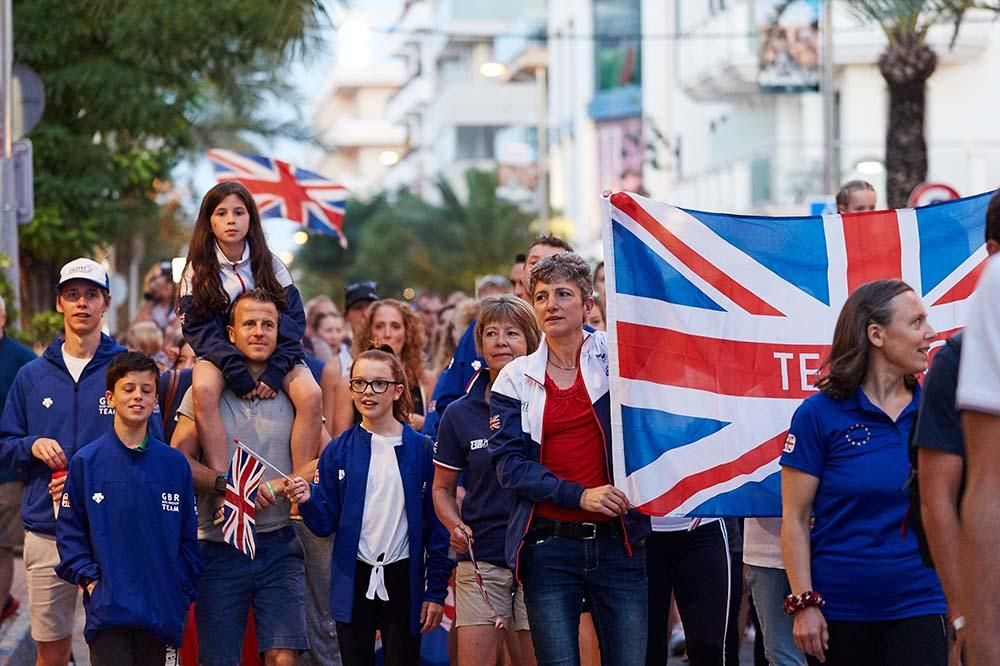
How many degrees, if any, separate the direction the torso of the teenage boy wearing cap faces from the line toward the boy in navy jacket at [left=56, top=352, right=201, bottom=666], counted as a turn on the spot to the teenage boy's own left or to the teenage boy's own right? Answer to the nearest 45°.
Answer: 0° — they already face them

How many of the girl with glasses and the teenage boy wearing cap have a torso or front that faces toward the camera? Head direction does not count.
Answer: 2

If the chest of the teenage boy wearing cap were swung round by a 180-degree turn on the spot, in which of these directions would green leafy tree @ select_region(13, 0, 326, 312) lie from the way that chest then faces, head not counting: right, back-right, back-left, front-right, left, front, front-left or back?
front

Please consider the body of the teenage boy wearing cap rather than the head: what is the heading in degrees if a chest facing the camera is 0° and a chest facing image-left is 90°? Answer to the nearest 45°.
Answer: approximately 0°

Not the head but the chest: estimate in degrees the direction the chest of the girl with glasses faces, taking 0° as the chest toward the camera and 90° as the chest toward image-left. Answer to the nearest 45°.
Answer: approximately 0°
